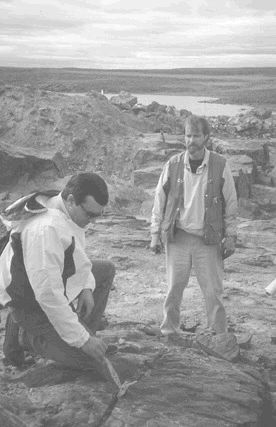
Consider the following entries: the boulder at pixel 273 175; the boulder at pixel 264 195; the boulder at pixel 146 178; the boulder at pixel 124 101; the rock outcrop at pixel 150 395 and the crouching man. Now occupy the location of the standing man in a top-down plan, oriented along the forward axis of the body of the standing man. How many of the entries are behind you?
4

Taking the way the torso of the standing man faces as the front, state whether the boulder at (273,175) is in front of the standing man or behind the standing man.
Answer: behind

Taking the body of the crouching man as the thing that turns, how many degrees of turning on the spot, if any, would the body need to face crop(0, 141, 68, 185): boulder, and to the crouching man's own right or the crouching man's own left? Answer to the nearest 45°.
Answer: approximately 90° to the crouching man's own left

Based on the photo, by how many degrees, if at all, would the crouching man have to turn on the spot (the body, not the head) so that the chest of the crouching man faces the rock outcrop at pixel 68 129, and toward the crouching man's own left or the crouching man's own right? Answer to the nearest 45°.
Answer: approximately 90° to the crouching man's own left

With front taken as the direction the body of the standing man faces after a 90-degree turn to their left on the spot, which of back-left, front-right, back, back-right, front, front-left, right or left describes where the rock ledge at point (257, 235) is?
left

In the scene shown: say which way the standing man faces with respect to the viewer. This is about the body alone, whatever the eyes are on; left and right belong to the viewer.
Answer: facing the viewer

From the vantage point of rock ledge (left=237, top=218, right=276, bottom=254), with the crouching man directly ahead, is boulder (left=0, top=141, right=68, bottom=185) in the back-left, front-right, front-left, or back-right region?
back-right

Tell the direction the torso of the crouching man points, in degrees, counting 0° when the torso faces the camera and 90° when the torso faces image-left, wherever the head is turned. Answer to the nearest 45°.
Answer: approximately 270°

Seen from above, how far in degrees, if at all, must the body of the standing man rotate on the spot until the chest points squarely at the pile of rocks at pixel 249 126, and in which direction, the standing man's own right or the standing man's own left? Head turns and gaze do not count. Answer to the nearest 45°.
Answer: approximately 180°

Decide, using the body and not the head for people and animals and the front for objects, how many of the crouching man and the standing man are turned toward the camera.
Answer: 1

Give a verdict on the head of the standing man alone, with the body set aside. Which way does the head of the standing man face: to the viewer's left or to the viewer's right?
to the viewer's left

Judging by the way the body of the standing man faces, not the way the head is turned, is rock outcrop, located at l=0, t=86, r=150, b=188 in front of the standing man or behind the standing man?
behind

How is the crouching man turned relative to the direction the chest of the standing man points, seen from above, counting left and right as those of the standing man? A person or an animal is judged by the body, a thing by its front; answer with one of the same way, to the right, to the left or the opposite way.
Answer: to the left

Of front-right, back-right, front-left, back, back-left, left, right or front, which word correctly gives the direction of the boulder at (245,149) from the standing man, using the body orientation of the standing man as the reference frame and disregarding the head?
back

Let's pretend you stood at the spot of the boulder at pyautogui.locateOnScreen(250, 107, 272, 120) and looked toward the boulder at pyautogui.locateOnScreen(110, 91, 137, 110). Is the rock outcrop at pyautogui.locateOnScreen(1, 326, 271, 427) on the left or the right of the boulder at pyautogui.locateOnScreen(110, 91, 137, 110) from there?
left

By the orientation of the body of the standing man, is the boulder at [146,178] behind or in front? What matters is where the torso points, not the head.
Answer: behind

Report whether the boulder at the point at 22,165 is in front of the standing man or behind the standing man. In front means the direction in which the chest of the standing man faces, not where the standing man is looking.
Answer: behind

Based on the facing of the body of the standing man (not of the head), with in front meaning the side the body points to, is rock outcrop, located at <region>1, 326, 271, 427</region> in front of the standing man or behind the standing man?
in front
